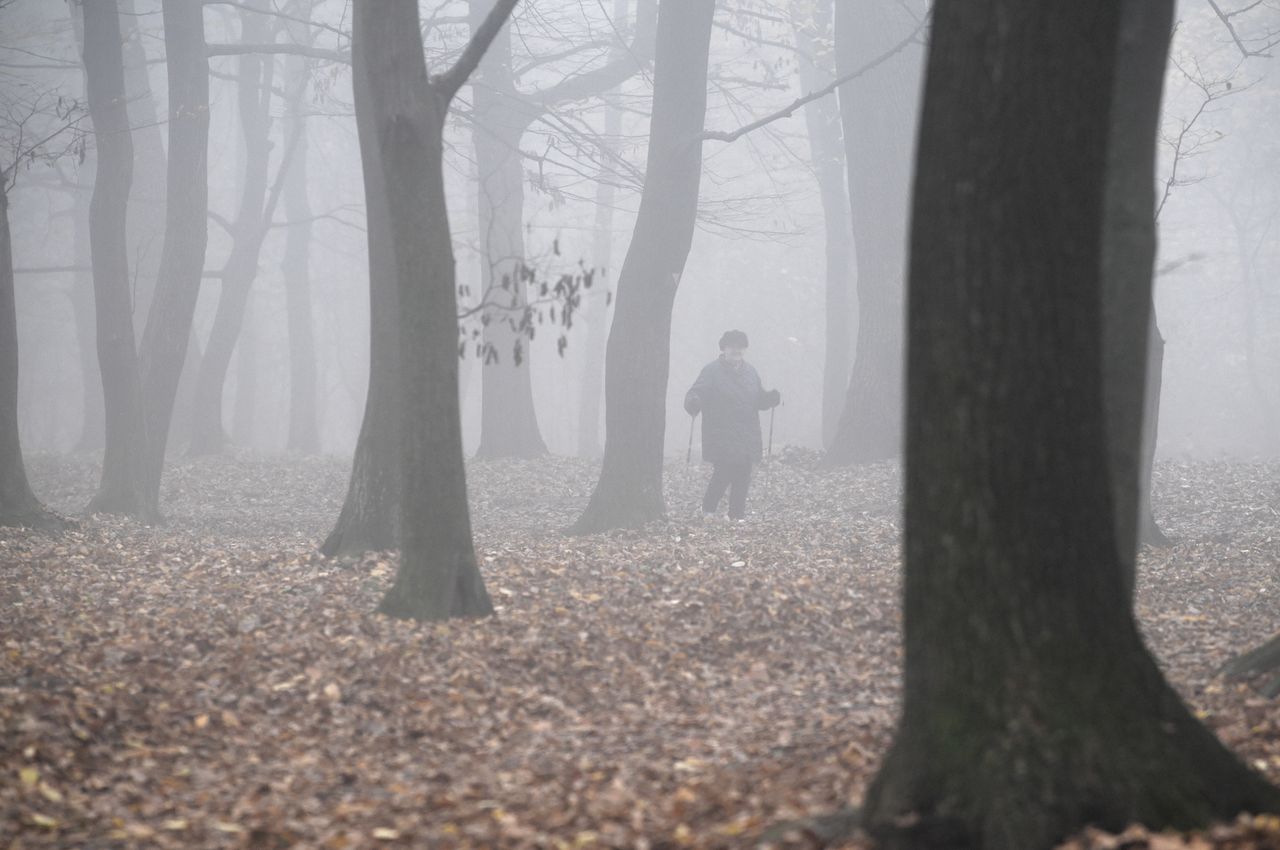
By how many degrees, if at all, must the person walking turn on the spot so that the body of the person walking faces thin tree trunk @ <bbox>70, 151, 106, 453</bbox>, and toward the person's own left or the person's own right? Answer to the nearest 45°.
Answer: approximately 135° to the person's own right

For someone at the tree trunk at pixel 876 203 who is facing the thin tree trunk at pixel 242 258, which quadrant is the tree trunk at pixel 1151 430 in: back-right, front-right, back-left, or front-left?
back-left

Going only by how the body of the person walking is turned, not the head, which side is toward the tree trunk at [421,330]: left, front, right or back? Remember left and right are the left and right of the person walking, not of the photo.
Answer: front

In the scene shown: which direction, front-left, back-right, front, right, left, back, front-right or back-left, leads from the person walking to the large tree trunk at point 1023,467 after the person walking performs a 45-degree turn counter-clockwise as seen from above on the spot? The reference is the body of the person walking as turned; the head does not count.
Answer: front-right

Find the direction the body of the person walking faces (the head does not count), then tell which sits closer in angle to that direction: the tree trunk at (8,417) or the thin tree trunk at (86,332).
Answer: the tree trunk

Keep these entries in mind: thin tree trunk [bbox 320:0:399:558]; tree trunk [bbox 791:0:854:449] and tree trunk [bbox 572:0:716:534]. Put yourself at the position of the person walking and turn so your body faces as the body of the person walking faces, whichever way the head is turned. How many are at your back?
1

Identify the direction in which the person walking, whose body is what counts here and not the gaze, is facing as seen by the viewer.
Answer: toward the camera

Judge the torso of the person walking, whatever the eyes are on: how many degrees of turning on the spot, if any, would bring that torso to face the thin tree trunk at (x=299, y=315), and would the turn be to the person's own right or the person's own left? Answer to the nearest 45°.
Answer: approximately 135° to the person's own right

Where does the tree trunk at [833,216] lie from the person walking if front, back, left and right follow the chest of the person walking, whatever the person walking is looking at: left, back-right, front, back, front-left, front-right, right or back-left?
back

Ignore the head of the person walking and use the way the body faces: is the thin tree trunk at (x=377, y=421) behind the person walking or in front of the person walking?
in front

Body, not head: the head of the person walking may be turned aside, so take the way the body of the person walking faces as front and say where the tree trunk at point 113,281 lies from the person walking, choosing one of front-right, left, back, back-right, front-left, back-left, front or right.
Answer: right

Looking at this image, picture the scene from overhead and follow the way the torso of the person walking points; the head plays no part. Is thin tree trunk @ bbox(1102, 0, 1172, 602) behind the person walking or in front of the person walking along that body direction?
in front

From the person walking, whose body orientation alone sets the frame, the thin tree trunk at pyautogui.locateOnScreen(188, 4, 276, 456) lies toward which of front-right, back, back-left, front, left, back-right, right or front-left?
back-right

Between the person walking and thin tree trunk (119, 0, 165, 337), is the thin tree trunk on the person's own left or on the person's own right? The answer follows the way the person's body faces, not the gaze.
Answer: on the person's own right
